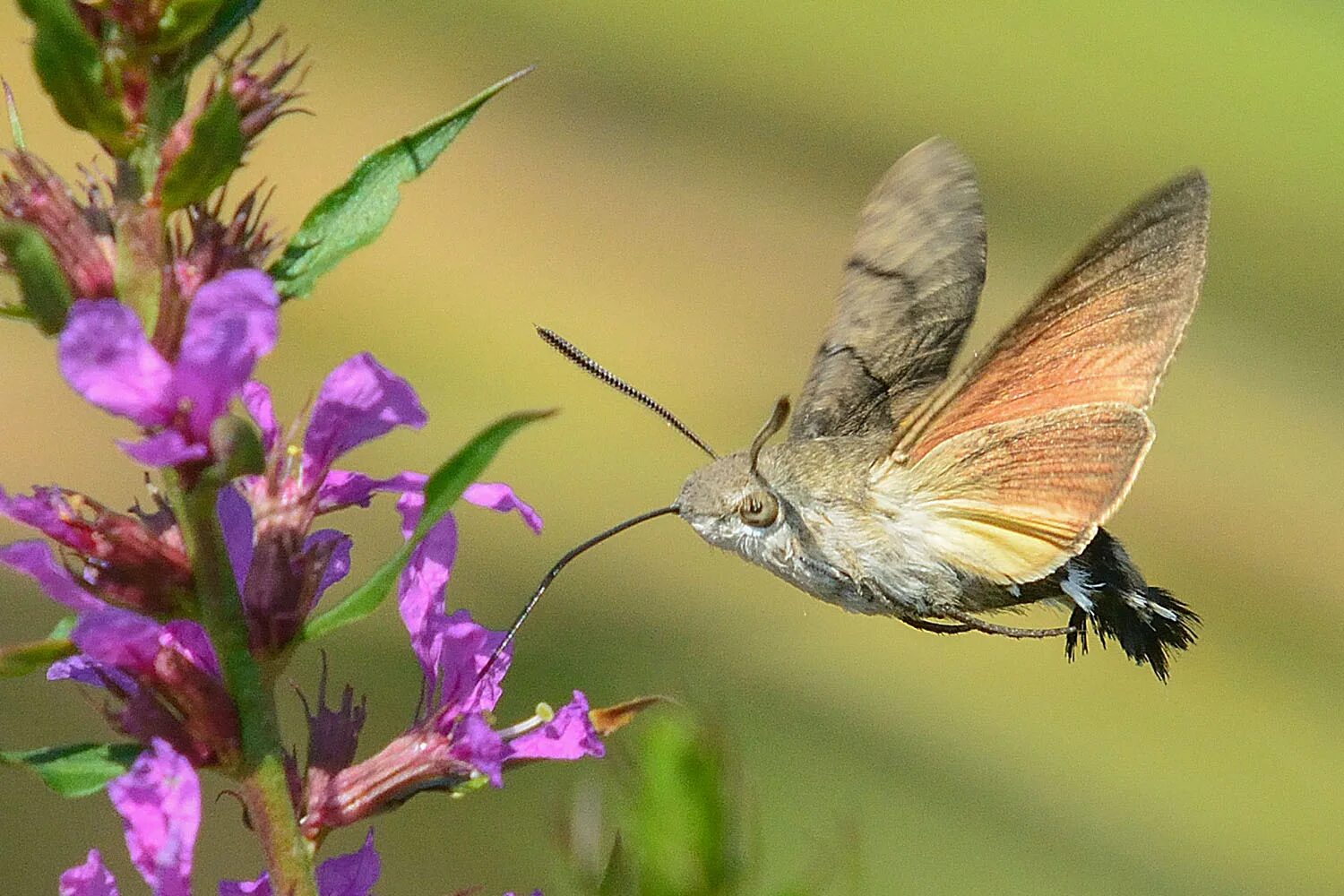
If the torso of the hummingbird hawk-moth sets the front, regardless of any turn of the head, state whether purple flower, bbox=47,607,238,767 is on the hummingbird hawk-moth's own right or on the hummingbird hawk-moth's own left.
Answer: on the hummingbird hawk-moth's own left

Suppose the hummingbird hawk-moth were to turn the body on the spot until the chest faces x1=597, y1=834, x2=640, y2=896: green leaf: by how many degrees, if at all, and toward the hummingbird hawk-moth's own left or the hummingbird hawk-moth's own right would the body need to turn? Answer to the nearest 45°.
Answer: approximately 90° to the hummingbird hawk-moth's own left

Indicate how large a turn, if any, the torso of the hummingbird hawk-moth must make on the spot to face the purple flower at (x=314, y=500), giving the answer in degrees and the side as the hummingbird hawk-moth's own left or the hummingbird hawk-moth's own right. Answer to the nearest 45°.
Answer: approximately 45° to the hummingbird hawk-moth's own left

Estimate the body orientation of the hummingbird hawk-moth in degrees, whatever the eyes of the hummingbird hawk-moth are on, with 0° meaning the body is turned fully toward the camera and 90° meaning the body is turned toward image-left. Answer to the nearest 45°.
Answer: approximately 90°
